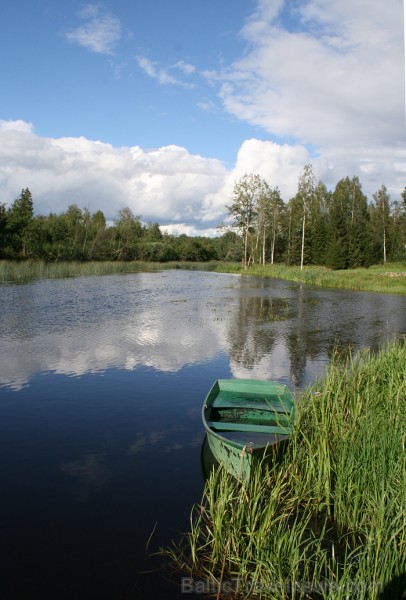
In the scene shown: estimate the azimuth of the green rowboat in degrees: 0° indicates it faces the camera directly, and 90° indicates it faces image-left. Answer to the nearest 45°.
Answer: approximately 0°
